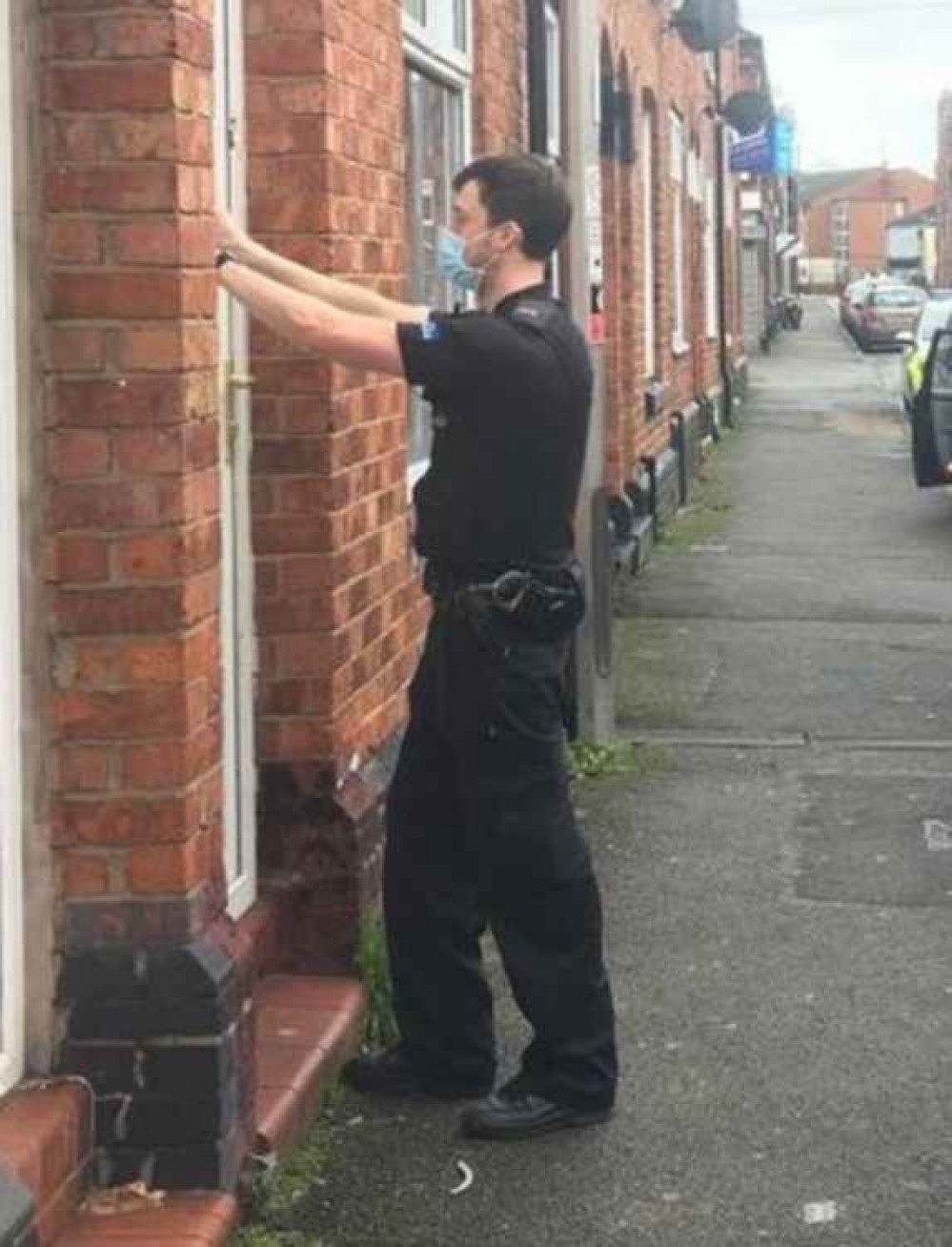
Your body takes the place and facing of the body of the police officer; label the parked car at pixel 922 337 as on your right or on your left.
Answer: on your right

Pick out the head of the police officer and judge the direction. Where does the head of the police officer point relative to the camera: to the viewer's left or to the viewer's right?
to the viewer's left

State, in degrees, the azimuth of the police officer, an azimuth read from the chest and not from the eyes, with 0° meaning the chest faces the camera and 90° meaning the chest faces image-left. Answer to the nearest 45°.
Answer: approximately 90°
